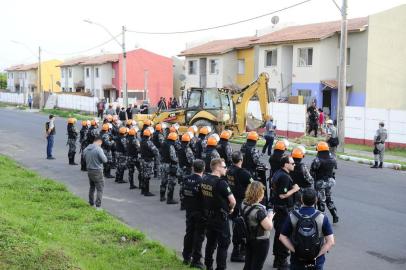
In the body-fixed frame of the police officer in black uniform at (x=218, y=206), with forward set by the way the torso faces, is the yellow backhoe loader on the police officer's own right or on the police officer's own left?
on the police officer's own left

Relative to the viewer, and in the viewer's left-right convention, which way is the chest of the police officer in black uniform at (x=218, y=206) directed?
facing away from the viewer and to the right of the viewer

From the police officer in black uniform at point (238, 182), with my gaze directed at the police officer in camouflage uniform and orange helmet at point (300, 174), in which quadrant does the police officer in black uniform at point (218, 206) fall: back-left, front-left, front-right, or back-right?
back-right

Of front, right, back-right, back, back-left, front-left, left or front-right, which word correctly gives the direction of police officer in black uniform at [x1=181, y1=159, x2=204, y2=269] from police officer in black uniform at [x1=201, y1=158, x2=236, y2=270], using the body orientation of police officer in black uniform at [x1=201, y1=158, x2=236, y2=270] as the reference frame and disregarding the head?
left

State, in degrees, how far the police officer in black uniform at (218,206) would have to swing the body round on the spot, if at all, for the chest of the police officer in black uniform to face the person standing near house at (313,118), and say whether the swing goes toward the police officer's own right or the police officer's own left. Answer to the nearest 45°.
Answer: approximately 45° to the police officer's own left
